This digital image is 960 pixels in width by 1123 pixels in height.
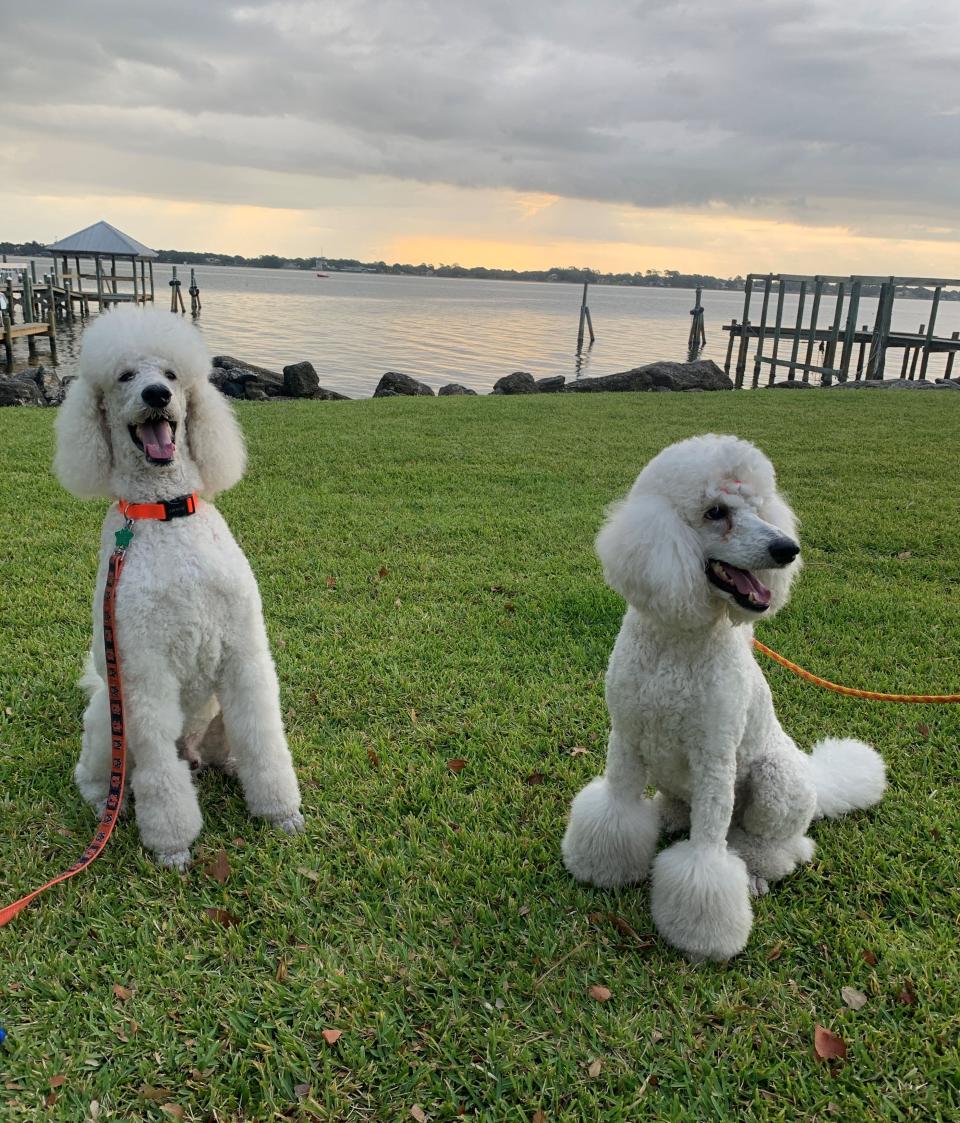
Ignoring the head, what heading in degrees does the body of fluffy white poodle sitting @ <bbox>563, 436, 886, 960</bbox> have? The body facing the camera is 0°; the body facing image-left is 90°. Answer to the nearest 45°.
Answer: approximately 45°

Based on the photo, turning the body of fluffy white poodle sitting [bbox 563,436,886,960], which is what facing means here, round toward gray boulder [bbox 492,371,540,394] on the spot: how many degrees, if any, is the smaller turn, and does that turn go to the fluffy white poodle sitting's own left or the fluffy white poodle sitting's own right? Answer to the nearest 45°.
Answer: approximately 135° to the fluffy white poodle sitting's own right

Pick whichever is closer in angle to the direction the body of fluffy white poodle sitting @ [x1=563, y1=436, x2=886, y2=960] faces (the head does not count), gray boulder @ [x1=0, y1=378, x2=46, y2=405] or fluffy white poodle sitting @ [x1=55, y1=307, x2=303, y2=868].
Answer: the fluffy white poodle sitting

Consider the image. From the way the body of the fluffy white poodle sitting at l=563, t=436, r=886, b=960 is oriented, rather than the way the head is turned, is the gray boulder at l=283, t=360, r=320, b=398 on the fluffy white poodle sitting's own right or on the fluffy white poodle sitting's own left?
on the fluffy white poodle sitting's own right

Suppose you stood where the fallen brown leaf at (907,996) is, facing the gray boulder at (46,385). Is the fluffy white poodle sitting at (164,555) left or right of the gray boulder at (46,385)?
left

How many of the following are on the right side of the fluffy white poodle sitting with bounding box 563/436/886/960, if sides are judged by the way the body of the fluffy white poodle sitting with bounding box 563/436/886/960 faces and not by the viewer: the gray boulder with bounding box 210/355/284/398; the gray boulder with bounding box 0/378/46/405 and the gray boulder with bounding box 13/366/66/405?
3

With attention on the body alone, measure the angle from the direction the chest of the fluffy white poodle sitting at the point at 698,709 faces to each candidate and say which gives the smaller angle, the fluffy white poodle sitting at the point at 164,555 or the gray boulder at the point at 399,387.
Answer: the fluffy white poodle sitting

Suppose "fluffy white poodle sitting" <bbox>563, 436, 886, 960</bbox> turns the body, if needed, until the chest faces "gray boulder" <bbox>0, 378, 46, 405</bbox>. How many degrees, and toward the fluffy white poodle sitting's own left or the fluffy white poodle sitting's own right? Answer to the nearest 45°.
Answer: approximately 90° to the fluffy white poodle sitting's own right

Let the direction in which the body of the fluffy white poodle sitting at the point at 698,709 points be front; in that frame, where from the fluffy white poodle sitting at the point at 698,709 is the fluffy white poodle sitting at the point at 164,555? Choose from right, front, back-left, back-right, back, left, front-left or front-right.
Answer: front-right
